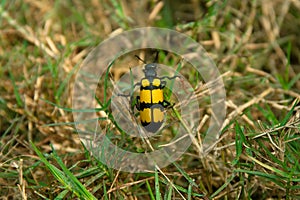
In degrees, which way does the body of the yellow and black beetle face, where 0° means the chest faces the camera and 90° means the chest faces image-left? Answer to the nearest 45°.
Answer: approximately 180°
